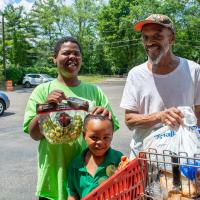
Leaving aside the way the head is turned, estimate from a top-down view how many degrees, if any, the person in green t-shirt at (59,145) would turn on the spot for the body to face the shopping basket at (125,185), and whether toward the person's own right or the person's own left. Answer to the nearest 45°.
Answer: approximately 45° to the person's own left

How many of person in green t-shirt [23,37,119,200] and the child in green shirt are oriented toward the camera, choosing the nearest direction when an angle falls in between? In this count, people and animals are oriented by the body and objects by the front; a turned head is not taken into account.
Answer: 2

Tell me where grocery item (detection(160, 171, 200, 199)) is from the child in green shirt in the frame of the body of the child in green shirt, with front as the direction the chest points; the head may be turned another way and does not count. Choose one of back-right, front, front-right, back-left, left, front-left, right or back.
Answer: front-left

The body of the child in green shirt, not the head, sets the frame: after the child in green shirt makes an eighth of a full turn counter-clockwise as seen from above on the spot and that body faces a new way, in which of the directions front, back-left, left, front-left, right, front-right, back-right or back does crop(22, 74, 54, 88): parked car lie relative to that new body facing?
back-left

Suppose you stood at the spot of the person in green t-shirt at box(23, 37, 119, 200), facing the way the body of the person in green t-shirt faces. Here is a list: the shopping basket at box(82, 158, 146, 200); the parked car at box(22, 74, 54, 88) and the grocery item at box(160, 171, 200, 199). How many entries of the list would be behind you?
1

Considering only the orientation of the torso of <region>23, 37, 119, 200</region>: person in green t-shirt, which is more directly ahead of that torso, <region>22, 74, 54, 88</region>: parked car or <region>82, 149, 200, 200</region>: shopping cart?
the shopping cart

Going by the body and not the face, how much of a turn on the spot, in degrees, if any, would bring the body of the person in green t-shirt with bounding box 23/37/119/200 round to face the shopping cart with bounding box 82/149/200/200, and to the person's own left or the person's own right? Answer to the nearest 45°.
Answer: approximately 45° to the person's own left
